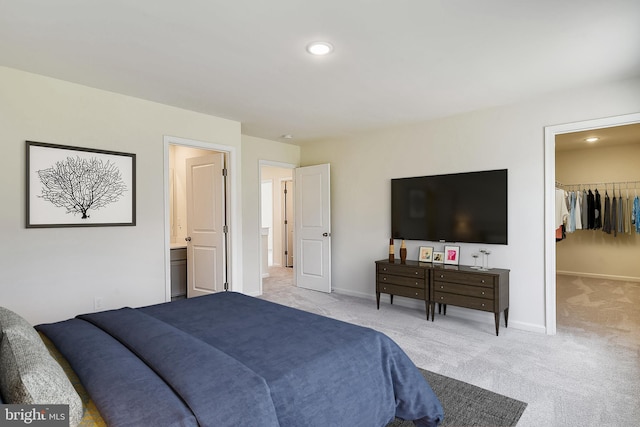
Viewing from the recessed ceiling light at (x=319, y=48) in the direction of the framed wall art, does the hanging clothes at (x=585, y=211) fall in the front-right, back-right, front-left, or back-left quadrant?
back-right

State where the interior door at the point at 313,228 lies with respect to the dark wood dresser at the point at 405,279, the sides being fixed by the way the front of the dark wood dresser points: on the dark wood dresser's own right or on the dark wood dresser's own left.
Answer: on the dark wood dresser's own right

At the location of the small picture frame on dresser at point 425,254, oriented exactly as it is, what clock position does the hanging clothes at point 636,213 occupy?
The hanging clothes is roughly at 8 o'clock from the small picture frame on dresser.

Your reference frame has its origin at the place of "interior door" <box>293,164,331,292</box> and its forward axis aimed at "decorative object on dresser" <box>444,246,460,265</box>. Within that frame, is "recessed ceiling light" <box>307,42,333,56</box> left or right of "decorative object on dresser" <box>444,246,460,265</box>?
right

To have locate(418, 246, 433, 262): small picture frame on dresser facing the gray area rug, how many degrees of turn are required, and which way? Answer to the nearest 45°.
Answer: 0° — it already faces it

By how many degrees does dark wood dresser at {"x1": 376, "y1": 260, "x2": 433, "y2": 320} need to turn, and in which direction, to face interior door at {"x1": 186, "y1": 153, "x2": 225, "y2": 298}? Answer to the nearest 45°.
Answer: approximately 45° to its right

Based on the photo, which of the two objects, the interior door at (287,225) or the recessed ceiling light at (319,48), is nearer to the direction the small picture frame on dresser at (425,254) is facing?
the recessed ceiling light

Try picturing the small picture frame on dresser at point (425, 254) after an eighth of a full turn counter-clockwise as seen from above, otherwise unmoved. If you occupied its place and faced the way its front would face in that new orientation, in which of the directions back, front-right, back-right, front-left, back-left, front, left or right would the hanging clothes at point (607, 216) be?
left

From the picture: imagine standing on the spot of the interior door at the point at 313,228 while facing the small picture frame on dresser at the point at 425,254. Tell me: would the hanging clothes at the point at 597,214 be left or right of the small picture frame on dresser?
left
